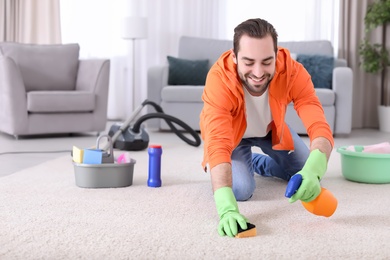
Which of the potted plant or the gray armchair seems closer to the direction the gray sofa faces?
the gray armchair

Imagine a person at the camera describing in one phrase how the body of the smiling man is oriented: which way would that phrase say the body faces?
toward the camera

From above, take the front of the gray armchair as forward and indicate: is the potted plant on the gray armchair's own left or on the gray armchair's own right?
on the gray armchair's own left

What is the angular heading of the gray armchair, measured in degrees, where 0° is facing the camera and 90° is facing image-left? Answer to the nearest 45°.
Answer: approximately 315°

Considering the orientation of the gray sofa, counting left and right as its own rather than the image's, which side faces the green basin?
front

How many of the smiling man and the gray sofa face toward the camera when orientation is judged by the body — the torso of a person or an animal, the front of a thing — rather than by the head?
2

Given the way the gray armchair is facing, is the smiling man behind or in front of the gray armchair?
in front

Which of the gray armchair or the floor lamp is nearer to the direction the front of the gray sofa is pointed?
the gray armchair

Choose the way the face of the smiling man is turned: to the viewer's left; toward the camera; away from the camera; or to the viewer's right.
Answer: toward the camera

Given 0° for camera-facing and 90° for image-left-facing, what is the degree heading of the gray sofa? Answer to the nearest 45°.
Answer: approximately 0°
